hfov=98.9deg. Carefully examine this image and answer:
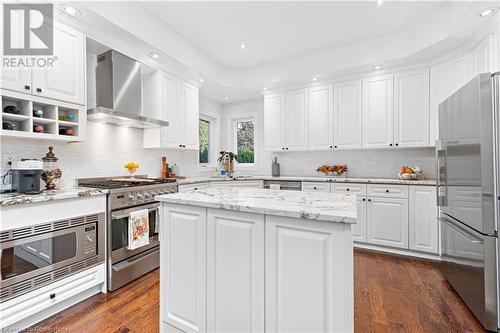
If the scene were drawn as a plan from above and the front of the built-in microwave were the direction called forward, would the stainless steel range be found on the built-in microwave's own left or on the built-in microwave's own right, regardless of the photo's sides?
on the built-in microwave's own left

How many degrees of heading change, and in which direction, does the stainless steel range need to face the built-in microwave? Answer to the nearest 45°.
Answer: approximately 90° to its right

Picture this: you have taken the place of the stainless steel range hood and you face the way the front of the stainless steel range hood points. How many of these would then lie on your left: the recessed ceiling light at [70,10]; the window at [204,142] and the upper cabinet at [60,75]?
1

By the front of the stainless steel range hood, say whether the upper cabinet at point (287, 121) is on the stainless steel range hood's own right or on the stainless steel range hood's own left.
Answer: on the stainless steel range hood's own left

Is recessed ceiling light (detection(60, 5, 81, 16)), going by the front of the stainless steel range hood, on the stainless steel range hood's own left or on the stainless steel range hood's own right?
on the stainless steel range hood's own right

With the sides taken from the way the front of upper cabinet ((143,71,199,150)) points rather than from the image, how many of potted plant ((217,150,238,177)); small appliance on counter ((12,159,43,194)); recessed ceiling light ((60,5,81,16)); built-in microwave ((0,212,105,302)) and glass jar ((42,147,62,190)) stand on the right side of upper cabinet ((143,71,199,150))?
4

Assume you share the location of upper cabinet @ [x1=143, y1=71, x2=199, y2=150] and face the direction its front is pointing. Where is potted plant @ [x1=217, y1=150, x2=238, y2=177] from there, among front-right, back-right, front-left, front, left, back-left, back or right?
left
